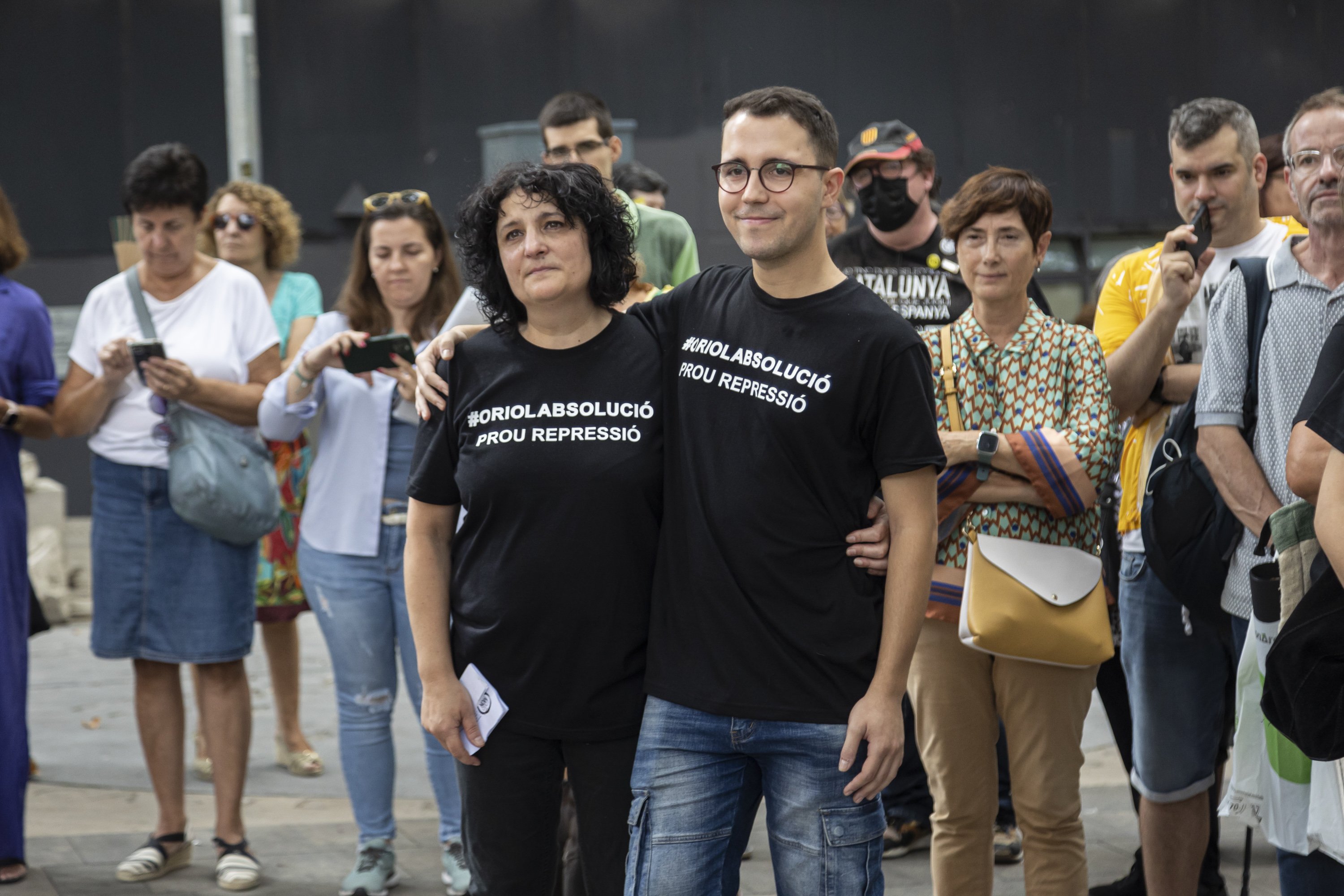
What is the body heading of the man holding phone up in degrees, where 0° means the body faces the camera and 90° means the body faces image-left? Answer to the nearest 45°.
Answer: approximately 0°

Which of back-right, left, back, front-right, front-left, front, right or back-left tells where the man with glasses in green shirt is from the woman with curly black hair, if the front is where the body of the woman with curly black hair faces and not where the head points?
back

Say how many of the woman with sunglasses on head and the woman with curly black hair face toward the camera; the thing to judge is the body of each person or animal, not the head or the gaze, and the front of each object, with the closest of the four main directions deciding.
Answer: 2

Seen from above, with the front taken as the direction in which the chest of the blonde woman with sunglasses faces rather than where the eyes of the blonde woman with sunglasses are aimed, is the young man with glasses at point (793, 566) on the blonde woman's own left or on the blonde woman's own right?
on the blonde woman's own left

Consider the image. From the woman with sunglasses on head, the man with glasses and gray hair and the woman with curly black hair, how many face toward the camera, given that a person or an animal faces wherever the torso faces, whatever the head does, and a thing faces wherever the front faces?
3

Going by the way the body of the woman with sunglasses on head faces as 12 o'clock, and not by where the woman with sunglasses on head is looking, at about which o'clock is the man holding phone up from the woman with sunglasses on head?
The man holding phone up is roughly at 10 o'clock from the woman with sunglasses on head.

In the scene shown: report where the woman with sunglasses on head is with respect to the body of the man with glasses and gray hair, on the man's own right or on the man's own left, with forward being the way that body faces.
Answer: on the man's own right

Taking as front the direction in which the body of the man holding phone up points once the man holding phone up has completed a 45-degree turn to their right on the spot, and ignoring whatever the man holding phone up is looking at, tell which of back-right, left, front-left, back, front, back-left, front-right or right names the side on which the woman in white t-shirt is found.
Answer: front-right

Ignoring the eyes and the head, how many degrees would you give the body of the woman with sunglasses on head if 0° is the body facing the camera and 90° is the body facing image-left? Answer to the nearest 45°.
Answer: approximately 0°

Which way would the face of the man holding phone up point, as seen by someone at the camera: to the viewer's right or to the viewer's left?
to the viewer's left
